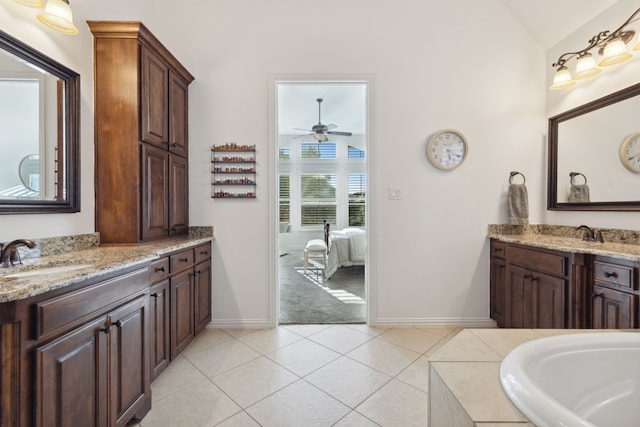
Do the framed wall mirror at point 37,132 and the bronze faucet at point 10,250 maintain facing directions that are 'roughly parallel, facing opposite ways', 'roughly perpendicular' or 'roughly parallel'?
roughly parallel

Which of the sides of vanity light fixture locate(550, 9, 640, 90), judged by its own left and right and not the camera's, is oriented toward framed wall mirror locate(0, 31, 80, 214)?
front

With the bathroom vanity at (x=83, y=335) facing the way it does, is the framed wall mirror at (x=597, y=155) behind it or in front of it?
in front

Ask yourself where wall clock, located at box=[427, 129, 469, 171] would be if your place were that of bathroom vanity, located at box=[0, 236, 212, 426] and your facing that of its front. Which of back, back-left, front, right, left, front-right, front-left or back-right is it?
front-left

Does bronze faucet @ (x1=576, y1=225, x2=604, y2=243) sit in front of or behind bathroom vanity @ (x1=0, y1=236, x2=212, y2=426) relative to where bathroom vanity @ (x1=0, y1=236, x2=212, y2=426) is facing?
in front

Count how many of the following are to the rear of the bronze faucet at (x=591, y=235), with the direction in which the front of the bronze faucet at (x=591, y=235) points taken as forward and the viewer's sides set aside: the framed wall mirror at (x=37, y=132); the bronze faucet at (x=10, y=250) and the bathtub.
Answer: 0

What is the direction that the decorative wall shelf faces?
toward the camera

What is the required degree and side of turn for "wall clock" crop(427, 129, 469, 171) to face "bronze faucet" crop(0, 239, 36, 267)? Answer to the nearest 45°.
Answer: approximately 45° to its right

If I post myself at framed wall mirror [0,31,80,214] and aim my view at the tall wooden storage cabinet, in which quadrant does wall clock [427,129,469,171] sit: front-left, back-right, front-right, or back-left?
front-right

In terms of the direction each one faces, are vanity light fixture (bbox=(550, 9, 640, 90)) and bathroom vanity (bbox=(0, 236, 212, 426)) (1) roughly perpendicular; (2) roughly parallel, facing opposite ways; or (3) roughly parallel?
roughly parallel, facing opposite ways

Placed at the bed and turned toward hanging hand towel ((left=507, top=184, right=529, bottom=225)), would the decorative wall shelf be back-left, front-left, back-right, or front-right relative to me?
front-right

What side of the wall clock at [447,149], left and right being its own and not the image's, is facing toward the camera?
front

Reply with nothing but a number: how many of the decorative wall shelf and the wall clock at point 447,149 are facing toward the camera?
2

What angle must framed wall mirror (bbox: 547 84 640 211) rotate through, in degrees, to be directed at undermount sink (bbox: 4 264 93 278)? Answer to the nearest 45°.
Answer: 0° — it already faces it

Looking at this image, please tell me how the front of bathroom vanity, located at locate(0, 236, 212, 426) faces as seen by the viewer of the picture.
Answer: facing the viewer and to the right of the viewer

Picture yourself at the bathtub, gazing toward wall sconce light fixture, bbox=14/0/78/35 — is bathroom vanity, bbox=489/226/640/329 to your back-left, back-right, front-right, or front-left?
back-right

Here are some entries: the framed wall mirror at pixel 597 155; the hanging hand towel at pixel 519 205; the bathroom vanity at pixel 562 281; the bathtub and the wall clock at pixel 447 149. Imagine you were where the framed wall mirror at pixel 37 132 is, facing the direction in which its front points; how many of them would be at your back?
0

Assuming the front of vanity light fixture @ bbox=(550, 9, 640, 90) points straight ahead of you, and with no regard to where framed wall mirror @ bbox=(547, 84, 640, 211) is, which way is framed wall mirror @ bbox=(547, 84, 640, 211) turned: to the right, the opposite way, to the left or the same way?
the same way

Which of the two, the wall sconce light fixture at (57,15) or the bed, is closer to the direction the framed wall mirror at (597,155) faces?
the wall sconce light fixture

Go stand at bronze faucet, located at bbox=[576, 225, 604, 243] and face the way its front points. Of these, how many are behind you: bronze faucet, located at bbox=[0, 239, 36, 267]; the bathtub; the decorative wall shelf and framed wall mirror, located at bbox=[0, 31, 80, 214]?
0

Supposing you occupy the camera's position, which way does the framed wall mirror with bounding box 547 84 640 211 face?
facing the viewer and to the left of the viewer

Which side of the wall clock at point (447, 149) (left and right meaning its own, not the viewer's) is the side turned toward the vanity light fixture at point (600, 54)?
left
